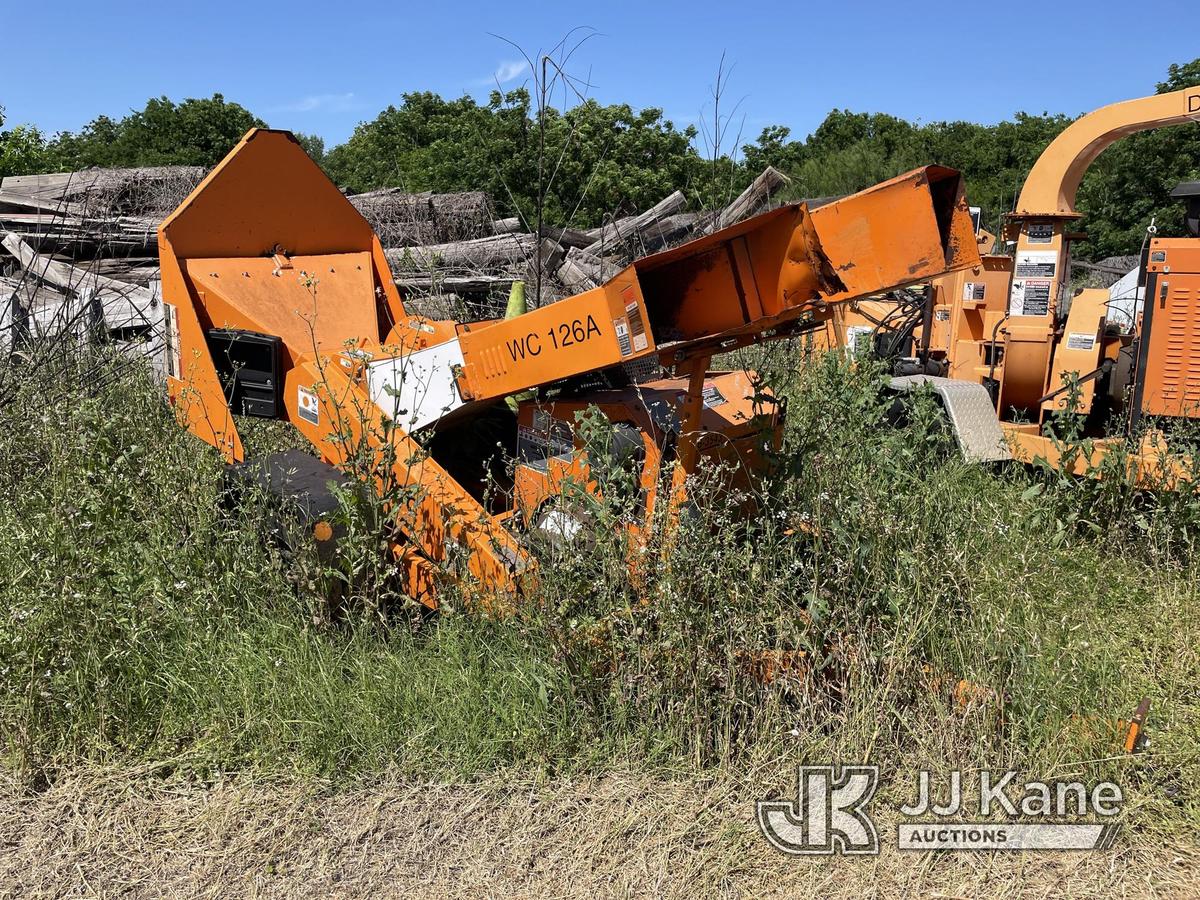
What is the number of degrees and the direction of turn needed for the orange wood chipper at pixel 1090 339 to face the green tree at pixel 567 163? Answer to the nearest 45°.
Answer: approximately 135° to its left

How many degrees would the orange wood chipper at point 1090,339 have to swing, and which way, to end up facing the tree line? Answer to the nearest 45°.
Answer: approximately 135° to its left

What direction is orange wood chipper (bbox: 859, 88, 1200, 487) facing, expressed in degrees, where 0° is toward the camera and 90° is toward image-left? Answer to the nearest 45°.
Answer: approximately 270°

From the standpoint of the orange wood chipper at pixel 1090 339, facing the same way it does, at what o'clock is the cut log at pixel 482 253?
The cut log is roughly at 7 o'clock from the orange wood chipper.

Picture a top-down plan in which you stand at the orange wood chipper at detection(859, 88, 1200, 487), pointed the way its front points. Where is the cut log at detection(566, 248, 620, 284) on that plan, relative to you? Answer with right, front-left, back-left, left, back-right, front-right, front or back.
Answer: back-left

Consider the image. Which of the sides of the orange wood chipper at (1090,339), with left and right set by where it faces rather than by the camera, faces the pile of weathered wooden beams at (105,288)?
back

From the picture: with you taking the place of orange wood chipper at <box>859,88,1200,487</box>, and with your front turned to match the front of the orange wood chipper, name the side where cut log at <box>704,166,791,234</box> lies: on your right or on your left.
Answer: on your left

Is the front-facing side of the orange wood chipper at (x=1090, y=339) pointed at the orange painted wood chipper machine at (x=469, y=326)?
no

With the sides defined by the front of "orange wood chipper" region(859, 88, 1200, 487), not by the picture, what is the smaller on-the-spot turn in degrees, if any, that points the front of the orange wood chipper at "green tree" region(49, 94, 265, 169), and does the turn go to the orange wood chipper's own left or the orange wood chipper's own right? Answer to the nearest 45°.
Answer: approximately 135° to the orange wood chipper's own left

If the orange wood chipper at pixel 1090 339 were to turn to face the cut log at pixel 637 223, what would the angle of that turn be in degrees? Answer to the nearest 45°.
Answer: approximately 135° to its left

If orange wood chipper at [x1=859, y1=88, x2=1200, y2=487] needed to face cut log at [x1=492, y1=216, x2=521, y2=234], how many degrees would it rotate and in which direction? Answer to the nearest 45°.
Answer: approximately 135° to its left

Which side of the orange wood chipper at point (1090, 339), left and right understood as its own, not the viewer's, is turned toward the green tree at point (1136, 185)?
left

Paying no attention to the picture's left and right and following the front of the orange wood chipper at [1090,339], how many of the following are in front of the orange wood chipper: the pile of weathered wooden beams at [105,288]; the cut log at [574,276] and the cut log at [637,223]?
0
